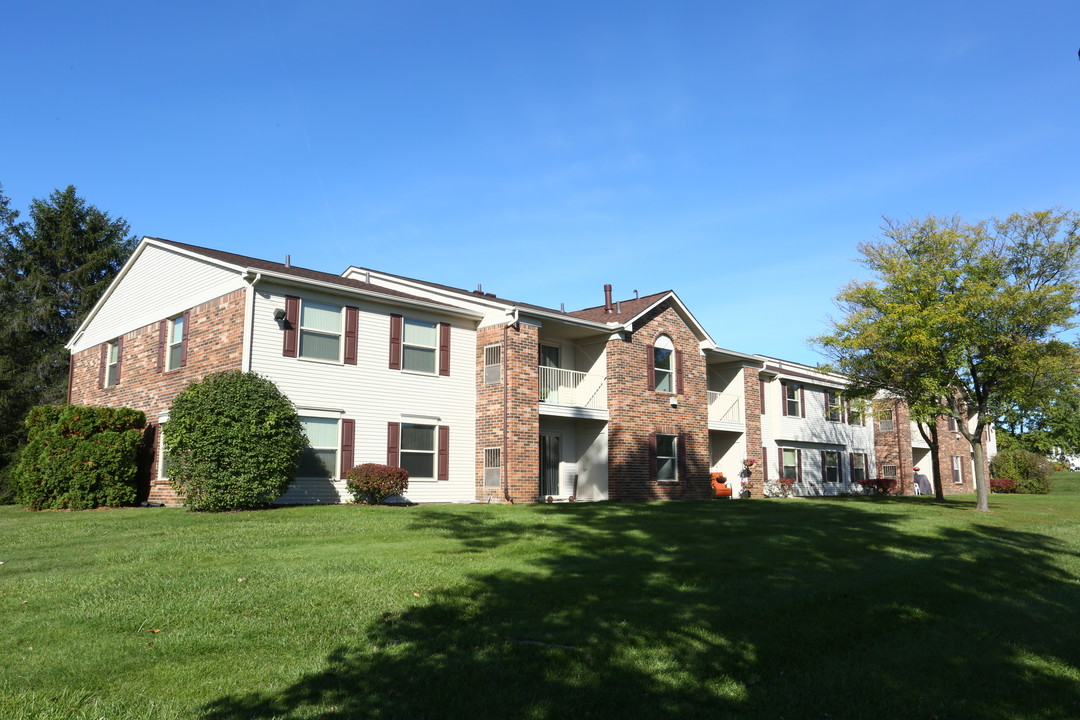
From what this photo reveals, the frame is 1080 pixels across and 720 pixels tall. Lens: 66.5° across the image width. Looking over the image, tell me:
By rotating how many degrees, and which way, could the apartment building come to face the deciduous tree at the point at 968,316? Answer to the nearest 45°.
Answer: approximately 45° to its left

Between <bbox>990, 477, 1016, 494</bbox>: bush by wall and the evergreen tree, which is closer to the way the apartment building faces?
the bush by wall

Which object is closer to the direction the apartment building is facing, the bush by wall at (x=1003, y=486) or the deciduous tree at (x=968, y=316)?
the deciduous tree

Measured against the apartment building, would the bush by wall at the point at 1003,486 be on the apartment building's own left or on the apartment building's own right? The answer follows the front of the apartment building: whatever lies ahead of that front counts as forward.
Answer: on the apartment building's own left

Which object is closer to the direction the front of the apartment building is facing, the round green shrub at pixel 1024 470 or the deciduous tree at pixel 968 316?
the deciduous tree

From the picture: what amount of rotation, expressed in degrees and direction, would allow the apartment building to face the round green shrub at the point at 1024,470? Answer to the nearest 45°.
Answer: approximately 90° to its left
